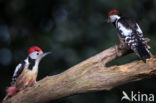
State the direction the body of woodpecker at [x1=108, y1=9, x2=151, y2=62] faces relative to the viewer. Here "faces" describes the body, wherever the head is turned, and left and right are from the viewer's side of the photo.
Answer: facing away from the viewer and to the left of the viewer

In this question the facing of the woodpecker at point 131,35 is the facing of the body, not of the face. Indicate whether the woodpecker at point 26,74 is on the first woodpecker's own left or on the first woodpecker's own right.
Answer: on the first woodpecker's own left
